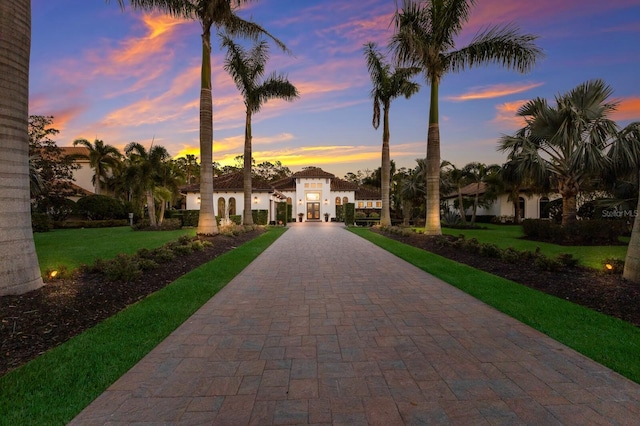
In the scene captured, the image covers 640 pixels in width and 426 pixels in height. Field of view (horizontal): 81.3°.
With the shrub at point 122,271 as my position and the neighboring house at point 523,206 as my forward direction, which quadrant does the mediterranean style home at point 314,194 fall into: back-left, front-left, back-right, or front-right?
front-left

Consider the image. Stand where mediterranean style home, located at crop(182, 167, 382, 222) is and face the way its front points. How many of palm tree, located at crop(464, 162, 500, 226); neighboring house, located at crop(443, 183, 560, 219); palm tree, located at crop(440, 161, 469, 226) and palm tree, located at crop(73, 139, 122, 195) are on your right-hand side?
1

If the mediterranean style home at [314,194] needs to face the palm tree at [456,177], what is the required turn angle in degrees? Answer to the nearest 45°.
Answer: approximately 45° to its left

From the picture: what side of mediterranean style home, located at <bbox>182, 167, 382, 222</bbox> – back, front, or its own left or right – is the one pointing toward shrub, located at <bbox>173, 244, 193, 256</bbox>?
front

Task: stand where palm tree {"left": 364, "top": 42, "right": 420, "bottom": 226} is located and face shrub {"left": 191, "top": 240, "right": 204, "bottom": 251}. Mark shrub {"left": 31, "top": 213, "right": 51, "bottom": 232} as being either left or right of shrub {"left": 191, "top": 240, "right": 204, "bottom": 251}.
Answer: right

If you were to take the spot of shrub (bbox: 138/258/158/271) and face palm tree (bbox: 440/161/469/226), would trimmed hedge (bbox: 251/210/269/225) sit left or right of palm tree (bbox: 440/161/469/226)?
left

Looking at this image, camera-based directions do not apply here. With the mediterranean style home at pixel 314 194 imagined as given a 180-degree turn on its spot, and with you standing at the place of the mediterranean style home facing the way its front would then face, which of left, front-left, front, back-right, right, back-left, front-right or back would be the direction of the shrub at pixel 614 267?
back

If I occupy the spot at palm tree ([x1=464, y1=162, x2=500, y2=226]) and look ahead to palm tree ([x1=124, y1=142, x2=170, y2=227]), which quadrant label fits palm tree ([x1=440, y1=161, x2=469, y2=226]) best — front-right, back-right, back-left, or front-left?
front-right

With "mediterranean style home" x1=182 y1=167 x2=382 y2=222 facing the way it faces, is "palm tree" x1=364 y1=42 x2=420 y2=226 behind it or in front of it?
in front

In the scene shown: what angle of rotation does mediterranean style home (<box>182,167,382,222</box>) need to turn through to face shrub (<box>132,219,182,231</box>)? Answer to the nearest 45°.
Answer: approximately 45° to its right

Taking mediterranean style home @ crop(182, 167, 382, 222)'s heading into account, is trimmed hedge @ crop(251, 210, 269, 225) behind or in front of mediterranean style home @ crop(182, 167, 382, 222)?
in front

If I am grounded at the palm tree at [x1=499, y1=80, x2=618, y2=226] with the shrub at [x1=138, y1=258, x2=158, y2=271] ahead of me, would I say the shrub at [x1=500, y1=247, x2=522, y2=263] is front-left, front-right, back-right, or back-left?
front-left

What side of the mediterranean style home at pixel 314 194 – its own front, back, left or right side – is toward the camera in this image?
front

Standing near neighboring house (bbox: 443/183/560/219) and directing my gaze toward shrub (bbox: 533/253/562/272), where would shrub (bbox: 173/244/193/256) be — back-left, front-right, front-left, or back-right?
front-right

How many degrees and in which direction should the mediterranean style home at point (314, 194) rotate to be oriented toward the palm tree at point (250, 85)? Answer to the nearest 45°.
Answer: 0° — it already faces it

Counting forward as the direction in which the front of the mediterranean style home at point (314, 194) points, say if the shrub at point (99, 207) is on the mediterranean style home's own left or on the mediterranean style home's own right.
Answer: on the mediterranean style home's own right

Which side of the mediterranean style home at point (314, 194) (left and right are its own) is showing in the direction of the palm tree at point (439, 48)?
front
